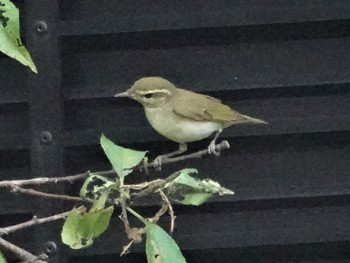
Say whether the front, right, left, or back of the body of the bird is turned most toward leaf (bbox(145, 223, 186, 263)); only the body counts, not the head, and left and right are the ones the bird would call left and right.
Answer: left

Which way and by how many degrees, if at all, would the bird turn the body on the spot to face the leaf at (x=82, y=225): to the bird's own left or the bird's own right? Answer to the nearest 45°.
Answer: approximately 45° to the bird's own left

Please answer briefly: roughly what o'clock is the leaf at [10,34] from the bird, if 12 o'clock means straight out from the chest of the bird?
The leaf is roughly at 12 o'clock from the bird.

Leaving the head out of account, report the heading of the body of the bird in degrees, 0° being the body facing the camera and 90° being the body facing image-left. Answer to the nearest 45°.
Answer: approximately 90°
